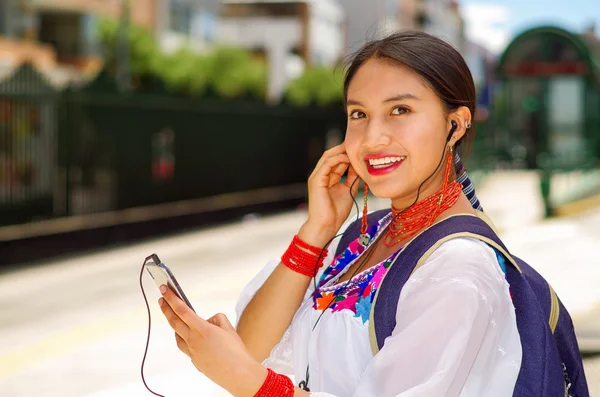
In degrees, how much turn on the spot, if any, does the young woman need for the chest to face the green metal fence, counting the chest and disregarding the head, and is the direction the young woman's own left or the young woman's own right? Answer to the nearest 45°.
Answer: approximately 135° to the young woman's own right

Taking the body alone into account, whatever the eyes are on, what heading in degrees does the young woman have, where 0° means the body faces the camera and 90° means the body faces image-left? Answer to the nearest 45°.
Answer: approximately 45°
